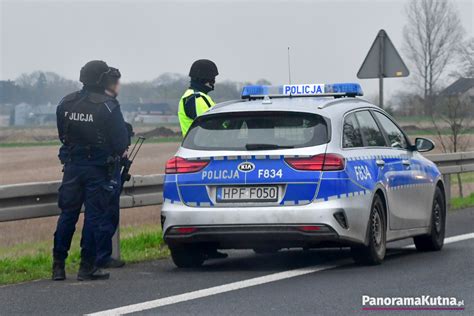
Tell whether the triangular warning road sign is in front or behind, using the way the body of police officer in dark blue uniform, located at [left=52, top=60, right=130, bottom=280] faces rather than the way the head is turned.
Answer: in front

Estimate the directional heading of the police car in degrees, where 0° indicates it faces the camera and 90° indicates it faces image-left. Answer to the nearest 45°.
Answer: approximately 225°

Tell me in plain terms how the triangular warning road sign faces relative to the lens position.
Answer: facing away from the viewer

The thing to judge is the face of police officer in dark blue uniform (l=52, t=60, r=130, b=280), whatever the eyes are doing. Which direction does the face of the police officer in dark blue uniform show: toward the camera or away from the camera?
away from the camera

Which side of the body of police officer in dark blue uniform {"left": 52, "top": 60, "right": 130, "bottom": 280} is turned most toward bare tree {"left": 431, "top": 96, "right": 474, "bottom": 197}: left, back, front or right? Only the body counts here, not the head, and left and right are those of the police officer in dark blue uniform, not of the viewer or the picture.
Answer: front

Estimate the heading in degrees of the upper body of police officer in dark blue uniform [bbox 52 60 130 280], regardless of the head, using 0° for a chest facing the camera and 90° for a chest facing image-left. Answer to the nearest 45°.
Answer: approximately 225°

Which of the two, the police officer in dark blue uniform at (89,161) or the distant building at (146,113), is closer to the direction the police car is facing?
the distant building

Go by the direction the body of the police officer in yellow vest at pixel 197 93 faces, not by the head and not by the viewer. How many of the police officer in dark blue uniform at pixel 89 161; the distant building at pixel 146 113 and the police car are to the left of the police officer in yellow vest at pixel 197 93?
1

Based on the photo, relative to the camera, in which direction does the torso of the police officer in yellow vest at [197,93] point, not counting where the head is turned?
to the viewer's right

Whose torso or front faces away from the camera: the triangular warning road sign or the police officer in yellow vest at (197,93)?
the triangular warning road sign
